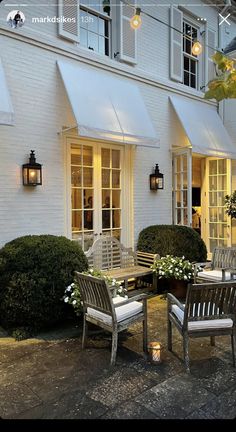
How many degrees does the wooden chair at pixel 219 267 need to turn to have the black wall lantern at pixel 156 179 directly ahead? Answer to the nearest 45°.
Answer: approximately 90° to its right

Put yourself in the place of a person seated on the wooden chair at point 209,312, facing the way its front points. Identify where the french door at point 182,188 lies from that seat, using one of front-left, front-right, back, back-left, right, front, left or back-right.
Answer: front-right

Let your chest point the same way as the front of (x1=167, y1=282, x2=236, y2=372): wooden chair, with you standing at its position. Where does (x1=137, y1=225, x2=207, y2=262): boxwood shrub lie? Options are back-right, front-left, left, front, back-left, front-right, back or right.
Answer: front-right

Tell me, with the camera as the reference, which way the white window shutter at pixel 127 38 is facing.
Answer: facing the viewer and to the right of the viewer

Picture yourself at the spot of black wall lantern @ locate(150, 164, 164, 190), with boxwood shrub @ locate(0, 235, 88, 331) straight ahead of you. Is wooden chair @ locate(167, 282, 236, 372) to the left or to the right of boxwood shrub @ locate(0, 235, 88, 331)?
left

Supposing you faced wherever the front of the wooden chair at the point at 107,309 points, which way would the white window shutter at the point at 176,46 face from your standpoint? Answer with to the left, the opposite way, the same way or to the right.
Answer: to the right

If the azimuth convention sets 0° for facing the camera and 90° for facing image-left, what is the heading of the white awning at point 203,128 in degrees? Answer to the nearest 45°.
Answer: approximately 315°

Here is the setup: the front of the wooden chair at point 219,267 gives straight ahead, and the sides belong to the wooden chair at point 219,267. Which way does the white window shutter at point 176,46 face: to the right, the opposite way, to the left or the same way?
to the left

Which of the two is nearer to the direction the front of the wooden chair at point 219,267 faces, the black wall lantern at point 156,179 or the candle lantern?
the candle lantern

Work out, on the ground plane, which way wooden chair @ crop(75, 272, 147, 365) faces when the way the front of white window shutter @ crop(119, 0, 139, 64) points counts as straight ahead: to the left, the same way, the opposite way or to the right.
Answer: to the left

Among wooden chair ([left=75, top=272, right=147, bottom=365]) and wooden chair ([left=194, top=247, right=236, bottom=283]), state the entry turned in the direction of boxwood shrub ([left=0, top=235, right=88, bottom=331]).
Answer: wooden chair ([left=194, top=247, right=236, bottom=283])

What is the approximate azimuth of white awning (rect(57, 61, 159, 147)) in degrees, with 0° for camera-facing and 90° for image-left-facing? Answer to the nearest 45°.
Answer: approximately 315°

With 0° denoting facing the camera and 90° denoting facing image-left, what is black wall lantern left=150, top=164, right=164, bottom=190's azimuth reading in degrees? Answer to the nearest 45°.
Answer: approximately 315°

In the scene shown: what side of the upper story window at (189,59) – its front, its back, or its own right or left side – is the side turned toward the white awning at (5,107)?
right
